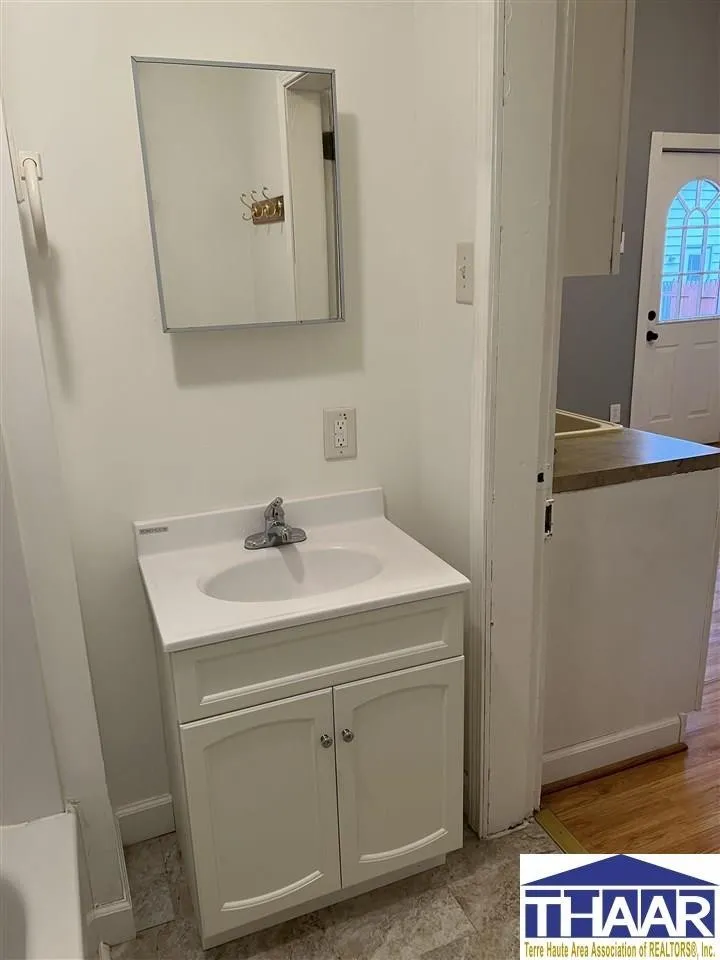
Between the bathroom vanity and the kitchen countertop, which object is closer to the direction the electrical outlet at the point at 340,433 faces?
the bathroom vanity

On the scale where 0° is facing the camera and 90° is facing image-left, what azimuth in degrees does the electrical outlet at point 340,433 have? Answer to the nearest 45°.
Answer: approximately 0°

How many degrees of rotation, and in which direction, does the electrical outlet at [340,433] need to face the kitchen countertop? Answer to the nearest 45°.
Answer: approximately 90° to its left

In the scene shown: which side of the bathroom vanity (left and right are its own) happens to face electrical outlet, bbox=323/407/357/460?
back

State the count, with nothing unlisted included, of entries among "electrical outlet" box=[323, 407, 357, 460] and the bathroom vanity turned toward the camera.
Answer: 2

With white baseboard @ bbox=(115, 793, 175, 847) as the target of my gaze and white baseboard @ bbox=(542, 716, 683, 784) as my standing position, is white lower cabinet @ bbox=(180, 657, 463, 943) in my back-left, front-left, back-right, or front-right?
front-left

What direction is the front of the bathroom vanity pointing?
toward the camera

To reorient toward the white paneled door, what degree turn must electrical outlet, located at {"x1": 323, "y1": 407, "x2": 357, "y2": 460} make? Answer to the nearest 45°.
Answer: approximately 135° to its left
